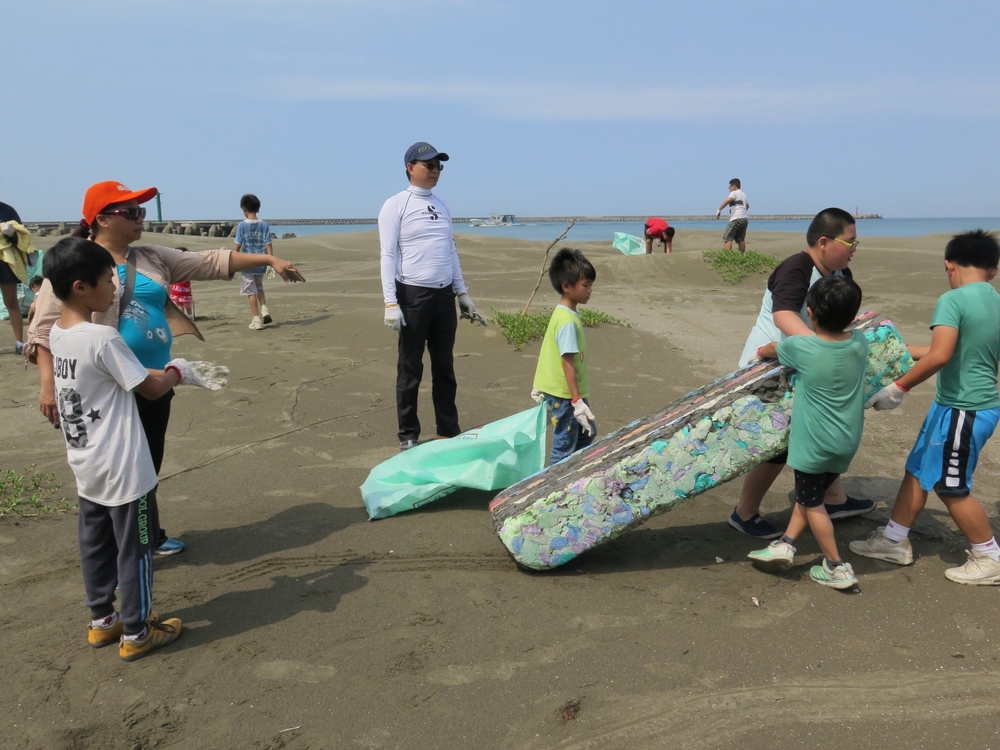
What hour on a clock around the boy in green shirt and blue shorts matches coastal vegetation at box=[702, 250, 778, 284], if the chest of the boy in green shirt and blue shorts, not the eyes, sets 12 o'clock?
The coastal vegetation is roughly at 1 o'clock from the boy in green shirt and blue shorts.

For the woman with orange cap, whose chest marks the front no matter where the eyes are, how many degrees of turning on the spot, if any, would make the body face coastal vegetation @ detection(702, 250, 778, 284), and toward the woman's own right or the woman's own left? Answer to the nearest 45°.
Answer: approximately 90° to the woman's own left

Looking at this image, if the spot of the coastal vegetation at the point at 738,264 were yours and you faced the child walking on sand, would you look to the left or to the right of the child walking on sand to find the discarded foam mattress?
left

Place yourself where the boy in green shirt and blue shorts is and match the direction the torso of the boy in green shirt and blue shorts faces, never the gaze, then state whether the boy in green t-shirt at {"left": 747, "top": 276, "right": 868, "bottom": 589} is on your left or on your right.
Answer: on your left

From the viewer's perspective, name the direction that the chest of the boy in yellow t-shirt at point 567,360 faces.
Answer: to the viewer's right

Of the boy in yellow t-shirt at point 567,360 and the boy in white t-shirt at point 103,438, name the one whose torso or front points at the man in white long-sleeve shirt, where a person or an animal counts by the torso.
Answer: the boy in white t-shirt

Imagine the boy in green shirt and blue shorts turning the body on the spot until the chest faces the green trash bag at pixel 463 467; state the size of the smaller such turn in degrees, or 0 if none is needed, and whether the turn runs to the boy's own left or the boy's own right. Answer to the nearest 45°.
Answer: approximately 45° to the boy's own left

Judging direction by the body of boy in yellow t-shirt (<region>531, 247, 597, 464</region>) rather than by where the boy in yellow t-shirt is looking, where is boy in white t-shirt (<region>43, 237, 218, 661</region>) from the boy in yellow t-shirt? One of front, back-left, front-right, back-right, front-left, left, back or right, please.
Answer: back-right
